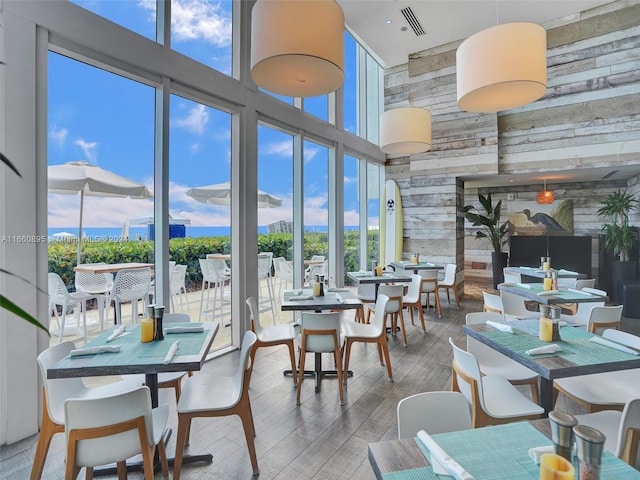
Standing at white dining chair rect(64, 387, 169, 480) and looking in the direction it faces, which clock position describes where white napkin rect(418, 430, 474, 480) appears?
The white napkin is roughly at 3 o'clock from the white dining chair.

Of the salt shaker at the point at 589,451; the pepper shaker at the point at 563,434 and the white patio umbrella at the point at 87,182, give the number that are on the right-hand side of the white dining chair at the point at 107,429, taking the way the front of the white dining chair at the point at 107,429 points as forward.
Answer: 2

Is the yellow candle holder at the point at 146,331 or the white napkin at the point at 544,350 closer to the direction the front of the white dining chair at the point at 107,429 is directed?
the yellow candle holder

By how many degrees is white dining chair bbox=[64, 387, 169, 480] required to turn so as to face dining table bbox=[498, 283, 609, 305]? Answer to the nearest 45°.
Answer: approximately 45° to its right

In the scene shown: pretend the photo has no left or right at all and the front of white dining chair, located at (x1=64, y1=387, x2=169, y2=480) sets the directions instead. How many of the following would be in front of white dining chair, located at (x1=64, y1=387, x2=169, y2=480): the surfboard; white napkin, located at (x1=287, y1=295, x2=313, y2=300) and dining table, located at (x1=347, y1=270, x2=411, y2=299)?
3

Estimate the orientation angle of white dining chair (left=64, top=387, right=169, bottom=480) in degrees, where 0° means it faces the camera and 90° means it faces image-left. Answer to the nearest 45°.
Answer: approximately 225°
